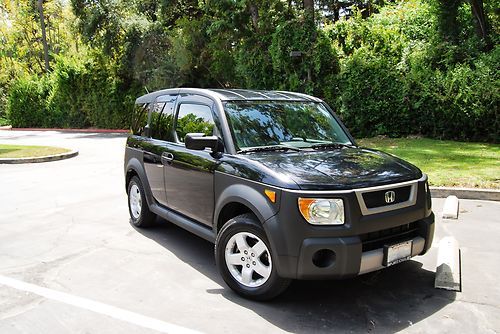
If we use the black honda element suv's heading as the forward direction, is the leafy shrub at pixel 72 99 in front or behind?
behind

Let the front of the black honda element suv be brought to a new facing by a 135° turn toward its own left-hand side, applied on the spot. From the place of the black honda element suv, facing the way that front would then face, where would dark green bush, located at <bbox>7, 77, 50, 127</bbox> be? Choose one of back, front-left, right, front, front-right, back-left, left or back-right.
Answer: front-left

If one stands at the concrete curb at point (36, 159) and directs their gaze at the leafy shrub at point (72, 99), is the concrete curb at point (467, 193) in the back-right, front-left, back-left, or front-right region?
back-right

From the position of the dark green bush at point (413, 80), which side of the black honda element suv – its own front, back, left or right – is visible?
left

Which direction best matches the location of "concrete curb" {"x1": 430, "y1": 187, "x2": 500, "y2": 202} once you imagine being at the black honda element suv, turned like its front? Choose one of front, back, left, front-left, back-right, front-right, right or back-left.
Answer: left

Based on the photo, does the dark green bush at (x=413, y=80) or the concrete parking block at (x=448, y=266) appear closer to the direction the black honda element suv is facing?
the concrete parking block

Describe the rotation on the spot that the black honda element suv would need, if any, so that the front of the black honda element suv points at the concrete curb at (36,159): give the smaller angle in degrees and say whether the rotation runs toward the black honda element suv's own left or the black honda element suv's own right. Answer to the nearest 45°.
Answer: approximately 180°

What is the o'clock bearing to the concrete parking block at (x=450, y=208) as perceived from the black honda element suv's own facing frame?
The concrete parking block is roughly at 9 o'clock from the black honda element suv.

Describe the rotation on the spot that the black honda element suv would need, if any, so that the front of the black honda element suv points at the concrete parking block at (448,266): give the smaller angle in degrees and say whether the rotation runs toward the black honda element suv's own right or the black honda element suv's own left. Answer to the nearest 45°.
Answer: approximately 45° to the black honda element suv's own left

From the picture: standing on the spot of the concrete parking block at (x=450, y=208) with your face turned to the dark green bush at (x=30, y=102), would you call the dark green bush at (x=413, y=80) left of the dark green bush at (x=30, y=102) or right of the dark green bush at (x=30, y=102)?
right

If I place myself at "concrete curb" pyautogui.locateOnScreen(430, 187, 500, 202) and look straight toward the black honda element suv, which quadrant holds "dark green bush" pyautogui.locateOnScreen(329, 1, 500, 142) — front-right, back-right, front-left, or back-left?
back-right
